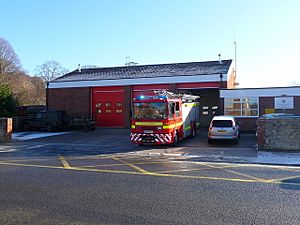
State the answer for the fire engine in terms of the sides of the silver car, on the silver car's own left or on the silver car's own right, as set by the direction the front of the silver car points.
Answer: on the silver car's own left

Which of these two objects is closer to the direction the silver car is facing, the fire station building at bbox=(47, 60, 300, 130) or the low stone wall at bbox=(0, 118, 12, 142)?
the fire station building

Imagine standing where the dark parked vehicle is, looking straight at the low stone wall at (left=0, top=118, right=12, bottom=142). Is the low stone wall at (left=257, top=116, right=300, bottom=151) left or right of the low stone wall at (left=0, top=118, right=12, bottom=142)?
left

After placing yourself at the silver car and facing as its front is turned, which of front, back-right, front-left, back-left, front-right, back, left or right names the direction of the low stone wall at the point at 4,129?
left

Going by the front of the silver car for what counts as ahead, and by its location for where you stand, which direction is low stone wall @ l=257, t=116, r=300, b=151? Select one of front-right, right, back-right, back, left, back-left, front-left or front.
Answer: back-right

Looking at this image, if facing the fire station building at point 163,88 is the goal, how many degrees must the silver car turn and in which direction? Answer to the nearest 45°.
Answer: approximately 45° to its left

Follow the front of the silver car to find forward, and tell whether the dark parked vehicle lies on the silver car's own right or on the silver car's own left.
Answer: on the silver car's own left

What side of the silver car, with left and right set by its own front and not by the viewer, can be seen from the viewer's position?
back

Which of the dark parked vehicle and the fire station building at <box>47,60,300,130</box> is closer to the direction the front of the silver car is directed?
the fire station building
